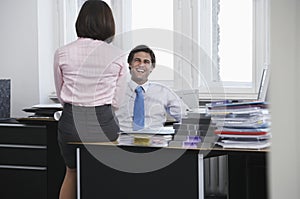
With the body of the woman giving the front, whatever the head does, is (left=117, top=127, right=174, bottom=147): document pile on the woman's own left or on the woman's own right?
on the woman's own right

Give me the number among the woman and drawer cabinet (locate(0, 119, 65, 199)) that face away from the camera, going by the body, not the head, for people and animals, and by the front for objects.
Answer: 1

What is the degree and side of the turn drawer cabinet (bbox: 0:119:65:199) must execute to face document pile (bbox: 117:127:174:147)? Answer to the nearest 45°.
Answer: approximately 45° to its left

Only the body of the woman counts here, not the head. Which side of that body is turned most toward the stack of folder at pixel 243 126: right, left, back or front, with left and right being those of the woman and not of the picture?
right

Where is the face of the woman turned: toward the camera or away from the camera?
away from the camera

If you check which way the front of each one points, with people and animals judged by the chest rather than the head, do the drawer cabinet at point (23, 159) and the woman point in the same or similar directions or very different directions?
very different directions

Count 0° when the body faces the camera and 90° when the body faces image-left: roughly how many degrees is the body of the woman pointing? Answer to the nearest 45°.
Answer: approximately 180°
